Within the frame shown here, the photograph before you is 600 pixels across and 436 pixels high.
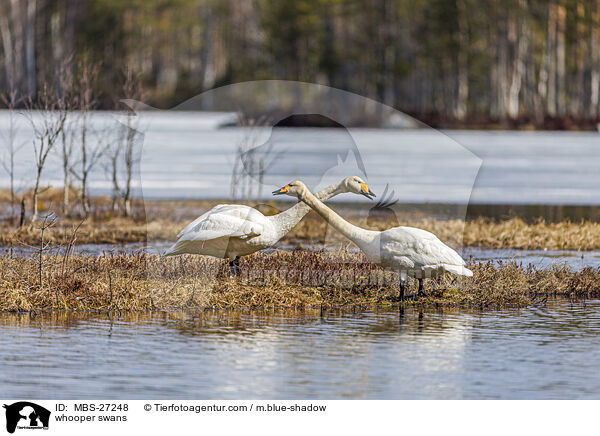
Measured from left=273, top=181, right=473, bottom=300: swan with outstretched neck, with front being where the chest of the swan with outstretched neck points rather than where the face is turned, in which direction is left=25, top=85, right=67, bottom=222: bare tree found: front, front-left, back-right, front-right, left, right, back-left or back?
front-right

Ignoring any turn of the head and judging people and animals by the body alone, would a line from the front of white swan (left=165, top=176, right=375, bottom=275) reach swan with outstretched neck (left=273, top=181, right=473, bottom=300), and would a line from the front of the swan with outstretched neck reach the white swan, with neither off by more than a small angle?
yes

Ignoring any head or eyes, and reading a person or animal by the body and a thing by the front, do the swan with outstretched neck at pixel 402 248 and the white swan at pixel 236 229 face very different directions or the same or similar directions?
very different directions

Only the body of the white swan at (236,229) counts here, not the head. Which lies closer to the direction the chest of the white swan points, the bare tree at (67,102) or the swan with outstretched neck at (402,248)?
the swan with outstretched neck

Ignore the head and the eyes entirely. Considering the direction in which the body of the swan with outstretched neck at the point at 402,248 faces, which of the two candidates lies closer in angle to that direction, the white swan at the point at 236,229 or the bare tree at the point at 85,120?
the white swan

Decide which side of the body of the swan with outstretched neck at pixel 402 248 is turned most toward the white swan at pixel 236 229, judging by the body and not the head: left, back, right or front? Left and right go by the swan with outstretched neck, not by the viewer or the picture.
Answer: front

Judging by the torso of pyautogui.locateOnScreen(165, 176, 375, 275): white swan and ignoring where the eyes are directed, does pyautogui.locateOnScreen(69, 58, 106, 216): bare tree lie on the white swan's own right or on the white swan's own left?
on the white swan's own left

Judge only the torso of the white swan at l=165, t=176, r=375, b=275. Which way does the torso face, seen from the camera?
to the viewer's right

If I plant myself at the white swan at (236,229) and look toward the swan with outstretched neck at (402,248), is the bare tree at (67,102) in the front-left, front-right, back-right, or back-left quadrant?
back-left

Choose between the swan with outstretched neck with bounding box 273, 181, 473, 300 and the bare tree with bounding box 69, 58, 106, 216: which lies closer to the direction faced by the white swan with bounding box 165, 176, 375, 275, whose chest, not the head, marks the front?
the swan with outstretched neck

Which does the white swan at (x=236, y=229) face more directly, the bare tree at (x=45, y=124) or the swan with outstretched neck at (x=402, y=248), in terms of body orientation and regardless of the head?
the swan with outstretched neck

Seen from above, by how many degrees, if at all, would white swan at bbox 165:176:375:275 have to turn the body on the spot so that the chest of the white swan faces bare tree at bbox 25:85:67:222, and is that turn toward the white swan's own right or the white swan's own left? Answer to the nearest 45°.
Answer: approximately 135° to the white swan's own left

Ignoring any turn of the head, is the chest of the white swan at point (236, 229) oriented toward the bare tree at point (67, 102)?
no

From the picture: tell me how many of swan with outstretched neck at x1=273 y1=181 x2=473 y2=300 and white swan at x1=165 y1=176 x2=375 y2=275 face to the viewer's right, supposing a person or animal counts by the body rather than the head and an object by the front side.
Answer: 1

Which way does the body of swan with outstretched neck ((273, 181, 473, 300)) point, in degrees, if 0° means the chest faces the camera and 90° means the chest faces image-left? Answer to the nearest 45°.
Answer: approximately 90°

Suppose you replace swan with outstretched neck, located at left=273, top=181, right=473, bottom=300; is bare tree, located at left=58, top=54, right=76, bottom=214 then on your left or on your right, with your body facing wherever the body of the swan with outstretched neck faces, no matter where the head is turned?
on your right

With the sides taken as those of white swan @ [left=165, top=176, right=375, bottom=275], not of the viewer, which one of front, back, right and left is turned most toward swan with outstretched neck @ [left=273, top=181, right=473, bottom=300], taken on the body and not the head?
front
